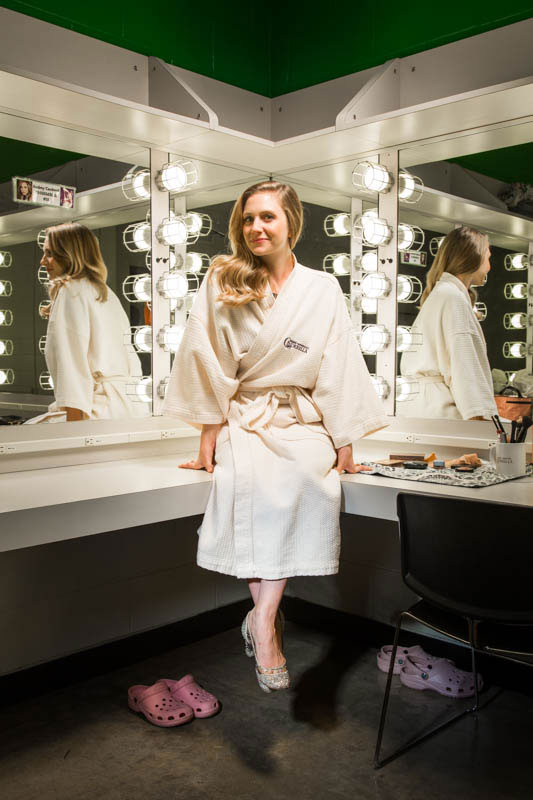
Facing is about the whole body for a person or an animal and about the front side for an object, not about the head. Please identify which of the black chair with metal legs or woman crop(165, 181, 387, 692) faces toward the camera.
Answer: the woman

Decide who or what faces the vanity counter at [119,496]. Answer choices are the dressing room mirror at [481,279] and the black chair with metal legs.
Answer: the dressing room mirror

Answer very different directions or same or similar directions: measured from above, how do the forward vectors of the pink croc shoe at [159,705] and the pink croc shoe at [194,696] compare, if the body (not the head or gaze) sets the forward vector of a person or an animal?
same or similar directions

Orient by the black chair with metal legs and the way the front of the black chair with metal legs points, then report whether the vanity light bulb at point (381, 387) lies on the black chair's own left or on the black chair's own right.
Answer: on the black chair's own left

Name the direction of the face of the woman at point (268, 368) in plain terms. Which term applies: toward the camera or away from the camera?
toward the camera

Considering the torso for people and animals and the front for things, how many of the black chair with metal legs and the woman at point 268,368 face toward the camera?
1

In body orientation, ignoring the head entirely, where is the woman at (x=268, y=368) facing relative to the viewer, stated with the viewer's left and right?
facing the viewer

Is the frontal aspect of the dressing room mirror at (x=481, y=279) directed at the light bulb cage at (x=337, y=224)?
no

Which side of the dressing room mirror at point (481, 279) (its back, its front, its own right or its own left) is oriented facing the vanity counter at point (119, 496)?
front

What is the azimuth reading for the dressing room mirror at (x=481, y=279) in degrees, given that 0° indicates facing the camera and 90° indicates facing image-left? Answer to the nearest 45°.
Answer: approximately 45°

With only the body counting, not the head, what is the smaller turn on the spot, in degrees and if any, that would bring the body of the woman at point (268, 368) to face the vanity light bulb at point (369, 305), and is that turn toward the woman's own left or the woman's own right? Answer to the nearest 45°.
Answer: approximately 135° to the woman's own left
